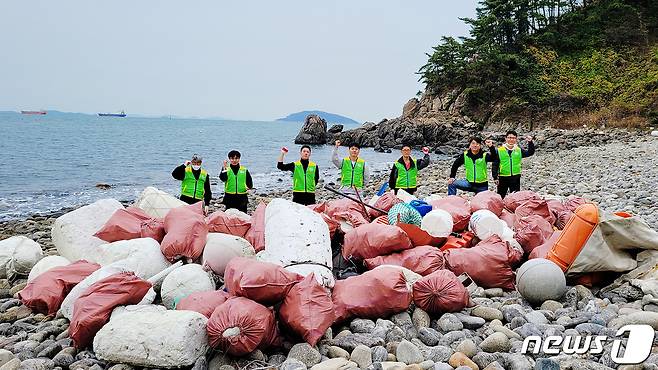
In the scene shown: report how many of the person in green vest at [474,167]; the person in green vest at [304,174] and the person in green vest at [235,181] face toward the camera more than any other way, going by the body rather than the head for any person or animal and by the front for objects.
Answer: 3

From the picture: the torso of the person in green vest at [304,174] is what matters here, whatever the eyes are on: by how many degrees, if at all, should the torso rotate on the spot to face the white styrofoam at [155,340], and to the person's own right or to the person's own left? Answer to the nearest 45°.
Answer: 0° — they already face it

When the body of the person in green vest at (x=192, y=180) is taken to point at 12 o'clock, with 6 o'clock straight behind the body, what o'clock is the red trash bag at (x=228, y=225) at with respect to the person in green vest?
The red trash bag is roughly at 12 o'clock from the person in green vest.

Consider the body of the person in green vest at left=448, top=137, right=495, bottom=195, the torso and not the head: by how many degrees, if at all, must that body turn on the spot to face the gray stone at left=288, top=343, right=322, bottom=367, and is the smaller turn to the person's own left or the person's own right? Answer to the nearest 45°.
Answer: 0° — they already face it

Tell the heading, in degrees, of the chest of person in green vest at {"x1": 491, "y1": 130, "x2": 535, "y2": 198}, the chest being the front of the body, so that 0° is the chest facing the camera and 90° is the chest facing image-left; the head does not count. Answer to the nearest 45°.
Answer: approximately 0°

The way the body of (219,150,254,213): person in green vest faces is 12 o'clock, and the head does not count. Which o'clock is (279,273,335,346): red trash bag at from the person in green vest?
The red trash bag is roughly at 12 o'clock from the person in green vest.

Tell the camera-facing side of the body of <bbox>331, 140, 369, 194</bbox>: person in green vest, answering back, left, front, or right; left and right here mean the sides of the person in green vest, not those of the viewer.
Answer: front

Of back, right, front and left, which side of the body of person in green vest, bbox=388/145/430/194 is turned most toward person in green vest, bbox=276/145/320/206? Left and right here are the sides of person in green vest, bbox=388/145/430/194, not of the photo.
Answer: right

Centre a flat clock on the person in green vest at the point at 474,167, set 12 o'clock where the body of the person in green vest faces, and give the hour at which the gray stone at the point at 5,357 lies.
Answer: The gray stone is roughly at 1 o'clock from the person in green vest.

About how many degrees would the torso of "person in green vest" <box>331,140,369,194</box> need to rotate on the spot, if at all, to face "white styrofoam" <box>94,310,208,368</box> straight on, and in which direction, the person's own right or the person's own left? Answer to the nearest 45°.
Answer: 0° — they already face it

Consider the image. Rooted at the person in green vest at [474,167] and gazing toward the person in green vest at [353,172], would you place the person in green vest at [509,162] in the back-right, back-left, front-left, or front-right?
back-right

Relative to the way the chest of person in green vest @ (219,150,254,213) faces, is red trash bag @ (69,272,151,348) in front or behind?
in front

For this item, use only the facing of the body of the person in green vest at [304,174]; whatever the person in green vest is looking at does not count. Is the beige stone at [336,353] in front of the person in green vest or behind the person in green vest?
in front

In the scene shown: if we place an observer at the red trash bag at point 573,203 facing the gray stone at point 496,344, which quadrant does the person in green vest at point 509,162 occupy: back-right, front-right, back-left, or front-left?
back-right
